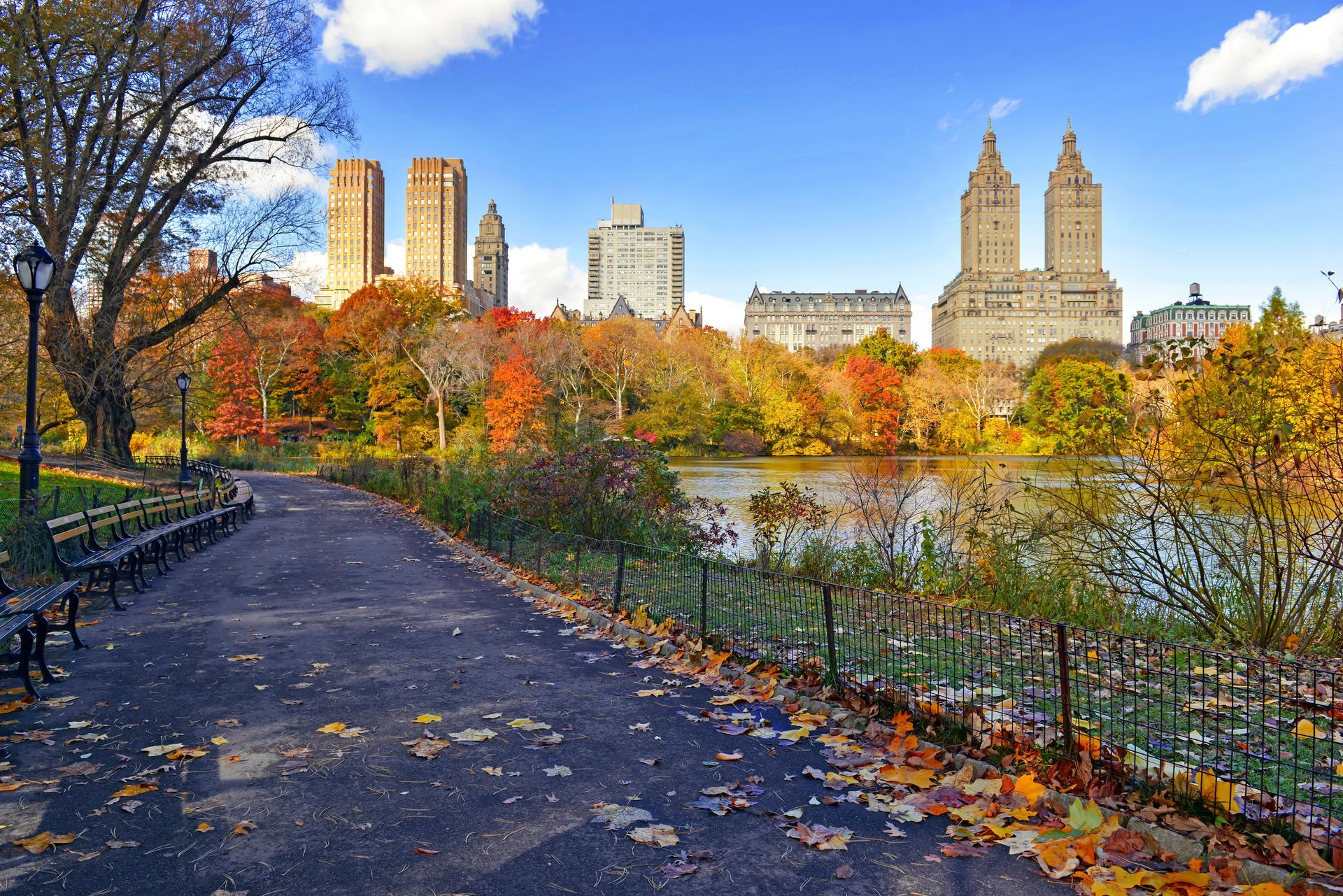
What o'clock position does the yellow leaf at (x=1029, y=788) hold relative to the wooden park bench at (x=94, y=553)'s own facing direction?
The yellow leaf is roughly at 1 o'clock from the wooden park bench.

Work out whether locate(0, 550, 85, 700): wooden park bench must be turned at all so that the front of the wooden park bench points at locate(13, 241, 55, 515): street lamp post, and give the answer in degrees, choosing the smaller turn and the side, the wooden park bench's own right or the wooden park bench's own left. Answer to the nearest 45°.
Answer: approximately 135° to the wooden park bench's own left

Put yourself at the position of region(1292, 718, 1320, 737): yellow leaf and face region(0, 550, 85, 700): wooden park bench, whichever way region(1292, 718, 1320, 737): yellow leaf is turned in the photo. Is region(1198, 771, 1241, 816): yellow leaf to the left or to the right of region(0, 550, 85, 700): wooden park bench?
left

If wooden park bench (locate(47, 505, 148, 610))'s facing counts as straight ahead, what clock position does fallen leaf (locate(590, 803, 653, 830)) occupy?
The fallen leaf is roughly at 1 o'clock from the wooden park bench.

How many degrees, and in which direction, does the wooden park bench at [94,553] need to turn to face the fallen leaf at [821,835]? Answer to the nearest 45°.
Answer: approximately 45° to its right

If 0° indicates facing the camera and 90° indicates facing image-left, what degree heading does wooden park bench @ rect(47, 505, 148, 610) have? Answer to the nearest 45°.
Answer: approximately 315°

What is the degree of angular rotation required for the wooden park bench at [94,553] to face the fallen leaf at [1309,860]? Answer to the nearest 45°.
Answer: approximately 45° to its right

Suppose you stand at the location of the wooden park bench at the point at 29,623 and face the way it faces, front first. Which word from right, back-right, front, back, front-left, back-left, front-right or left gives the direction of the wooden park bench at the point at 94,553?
back-left

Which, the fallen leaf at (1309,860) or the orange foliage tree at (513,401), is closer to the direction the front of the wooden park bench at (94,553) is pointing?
the fallen leaf

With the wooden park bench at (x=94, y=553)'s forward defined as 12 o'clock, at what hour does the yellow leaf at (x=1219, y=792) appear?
The yellow leaf is roughly at 1 o'clock from the wooden park bench.

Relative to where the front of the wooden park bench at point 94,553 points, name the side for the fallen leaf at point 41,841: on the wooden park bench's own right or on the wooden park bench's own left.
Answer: on the wooden park bench's own right
